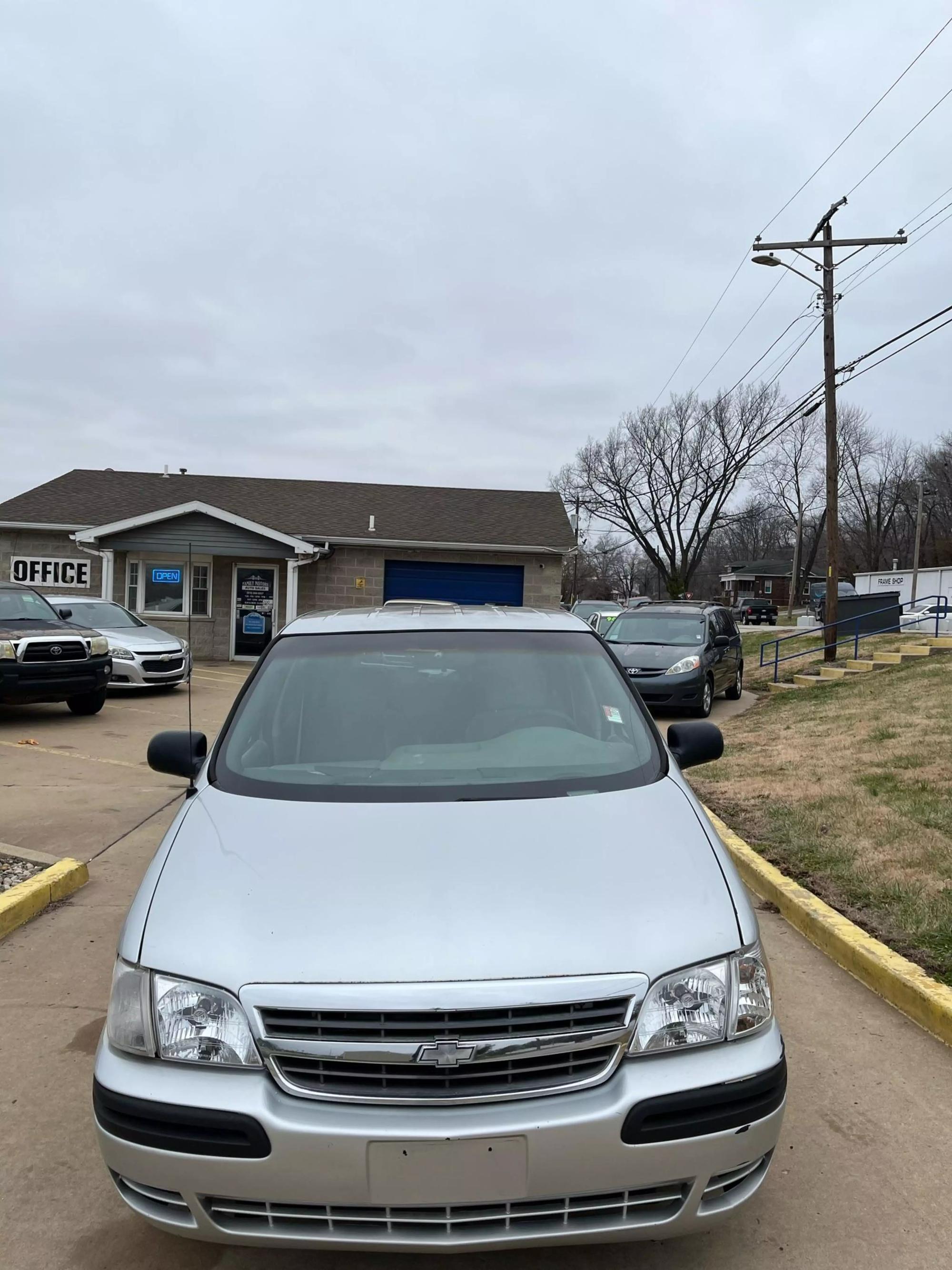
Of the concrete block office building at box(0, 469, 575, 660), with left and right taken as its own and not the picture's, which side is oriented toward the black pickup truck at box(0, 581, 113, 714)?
front

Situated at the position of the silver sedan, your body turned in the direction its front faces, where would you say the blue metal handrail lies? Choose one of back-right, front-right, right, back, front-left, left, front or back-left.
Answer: front-left

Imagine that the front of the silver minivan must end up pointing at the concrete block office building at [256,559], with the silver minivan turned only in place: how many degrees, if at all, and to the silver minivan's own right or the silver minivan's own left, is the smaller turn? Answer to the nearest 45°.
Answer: approximately 180°

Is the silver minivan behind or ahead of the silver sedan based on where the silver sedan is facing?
ahead

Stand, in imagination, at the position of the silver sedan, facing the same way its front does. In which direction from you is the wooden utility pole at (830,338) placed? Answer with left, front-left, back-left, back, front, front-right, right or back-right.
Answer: front-left

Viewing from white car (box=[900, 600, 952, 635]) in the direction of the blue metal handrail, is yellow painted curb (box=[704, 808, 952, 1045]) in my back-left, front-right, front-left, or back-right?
front-left

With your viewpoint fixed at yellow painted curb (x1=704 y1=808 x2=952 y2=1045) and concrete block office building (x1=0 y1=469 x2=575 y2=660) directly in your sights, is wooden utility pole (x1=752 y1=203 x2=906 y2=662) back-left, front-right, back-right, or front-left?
front-right

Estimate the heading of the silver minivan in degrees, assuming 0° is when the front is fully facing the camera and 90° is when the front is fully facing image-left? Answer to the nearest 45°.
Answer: approximately 0°

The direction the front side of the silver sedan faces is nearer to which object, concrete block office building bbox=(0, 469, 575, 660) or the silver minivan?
the silver minivan

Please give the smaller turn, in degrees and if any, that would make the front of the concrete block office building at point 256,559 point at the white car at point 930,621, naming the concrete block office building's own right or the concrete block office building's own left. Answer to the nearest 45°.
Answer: approximately 90° to the concrete block office building's own left

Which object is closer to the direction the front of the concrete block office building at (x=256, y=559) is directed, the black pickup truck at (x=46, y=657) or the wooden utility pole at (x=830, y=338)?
the black pickup truck

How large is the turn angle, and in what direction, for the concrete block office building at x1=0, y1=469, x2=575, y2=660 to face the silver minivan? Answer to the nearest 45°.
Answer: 0° — it already faces it

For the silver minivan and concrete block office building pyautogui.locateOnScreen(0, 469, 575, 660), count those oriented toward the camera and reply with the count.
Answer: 2

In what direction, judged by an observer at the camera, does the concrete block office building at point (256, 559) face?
facing the viewer

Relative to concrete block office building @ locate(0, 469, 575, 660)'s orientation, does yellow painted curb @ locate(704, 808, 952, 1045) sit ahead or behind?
ahead

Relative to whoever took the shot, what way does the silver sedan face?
facing the viewer and to the right of the viewer

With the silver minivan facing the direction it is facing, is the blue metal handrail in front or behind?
behind
